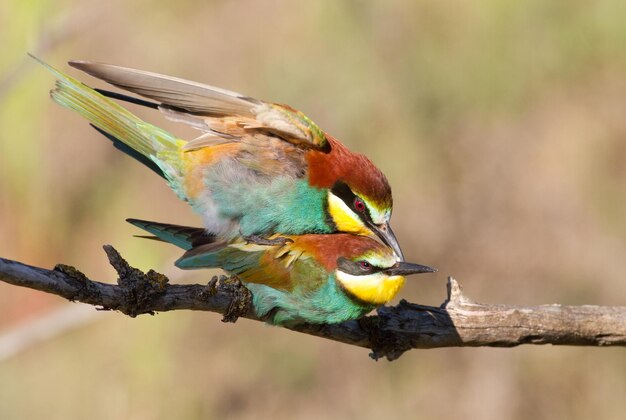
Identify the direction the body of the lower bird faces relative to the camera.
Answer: to the viewer's right

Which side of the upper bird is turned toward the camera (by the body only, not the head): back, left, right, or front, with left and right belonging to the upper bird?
right
